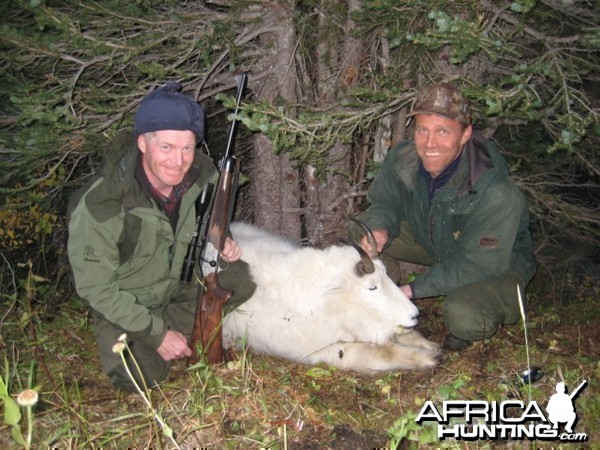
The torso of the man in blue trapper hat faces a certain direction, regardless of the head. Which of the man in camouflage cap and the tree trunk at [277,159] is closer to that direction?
the man in camouflage cap

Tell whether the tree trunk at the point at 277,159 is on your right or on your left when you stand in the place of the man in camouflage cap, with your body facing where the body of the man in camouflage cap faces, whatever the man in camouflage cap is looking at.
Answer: on your right

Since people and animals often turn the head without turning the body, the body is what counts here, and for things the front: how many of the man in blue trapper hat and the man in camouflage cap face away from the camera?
0

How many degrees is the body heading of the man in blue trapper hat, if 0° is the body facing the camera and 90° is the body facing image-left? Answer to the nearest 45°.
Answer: approximately 315°

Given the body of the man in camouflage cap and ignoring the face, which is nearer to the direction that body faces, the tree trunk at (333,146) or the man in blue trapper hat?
the man in blue trapper hat

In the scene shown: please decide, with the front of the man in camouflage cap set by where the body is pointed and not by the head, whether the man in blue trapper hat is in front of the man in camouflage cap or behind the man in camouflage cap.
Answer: in front

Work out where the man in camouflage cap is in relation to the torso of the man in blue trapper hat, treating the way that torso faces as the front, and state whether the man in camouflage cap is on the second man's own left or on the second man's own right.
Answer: on the second man's own left

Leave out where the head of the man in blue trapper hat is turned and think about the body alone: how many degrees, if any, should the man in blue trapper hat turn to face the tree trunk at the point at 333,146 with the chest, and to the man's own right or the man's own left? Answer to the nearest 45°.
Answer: approximately 90° to the man's own left
